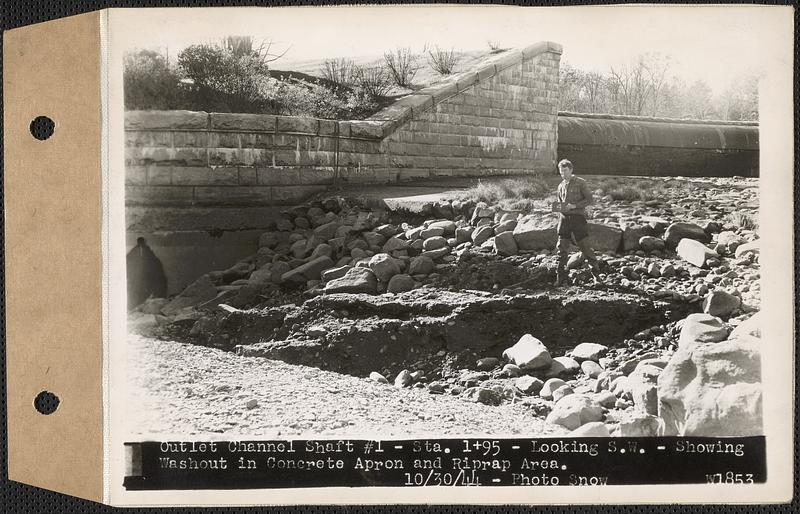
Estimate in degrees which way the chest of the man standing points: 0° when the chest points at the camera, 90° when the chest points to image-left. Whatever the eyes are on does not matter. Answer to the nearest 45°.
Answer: approximately 45°
